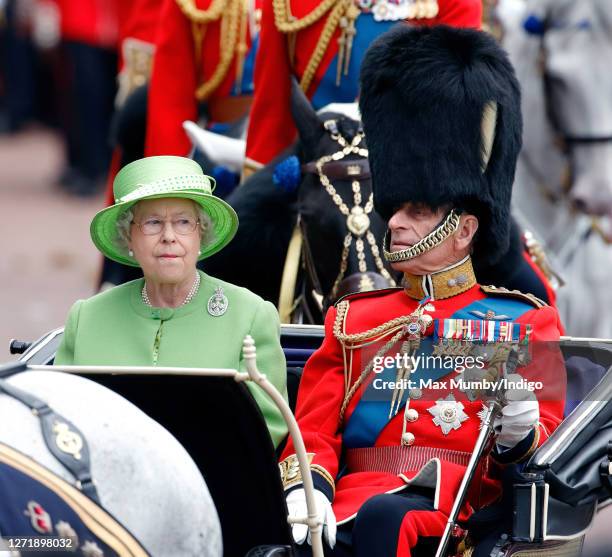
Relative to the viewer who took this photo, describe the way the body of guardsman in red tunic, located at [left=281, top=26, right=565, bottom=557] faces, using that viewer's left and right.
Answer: facing the viewer and to the left of the viewer

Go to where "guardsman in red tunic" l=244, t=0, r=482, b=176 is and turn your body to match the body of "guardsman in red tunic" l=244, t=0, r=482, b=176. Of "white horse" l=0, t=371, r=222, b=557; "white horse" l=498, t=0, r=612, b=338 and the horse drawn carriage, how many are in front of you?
2

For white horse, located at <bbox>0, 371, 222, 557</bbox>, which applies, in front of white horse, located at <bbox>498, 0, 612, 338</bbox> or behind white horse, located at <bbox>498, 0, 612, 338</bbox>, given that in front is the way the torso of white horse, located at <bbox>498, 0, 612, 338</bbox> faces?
in front

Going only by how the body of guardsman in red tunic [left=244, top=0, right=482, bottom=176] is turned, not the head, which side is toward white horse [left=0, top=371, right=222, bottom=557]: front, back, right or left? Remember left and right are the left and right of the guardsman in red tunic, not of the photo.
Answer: front

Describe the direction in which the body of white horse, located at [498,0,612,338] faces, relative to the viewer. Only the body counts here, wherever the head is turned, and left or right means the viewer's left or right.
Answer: facing the viewer

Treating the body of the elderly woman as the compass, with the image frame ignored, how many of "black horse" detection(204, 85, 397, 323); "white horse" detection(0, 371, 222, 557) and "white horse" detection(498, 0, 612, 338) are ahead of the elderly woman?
1

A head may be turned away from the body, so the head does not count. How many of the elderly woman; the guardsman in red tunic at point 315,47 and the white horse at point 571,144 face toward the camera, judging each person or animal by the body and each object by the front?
3

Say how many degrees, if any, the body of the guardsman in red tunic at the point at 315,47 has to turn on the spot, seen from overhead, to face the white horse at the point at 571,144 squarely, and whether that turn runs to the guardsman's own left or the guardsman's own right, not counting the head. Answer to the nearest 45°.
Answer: approximately 135° to the guardsman's own left

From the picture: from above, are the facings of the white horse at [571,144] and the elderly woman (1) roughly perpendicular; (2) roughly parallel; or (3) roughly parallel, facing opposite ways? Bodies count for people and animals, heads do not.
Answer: roughly parallel

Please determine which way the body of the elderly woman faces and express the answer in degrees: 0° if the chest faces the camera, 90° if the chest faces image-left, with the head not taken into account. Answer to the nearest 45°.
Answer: approximately 0°

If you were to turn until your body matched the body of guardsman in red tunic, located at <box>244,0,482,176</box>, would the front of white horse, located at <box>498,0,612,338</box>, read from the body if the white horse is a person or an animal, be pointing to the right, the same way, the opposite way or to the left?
the same way

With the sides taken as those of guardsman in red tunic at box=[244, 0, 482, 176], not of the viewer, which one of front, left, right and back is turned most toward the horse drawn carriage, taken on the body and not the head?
front

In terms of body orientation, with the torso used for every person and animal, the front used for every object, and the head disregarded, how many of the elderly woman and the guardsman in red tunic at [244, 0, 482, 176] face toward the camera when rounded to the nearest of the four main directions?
2

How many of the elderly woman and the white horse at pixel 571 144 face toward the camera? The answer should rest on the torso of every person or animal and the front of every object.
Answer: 2

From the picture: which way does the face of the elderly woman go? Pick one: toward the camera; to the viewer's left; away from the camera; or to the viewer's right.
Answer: toward the camera
